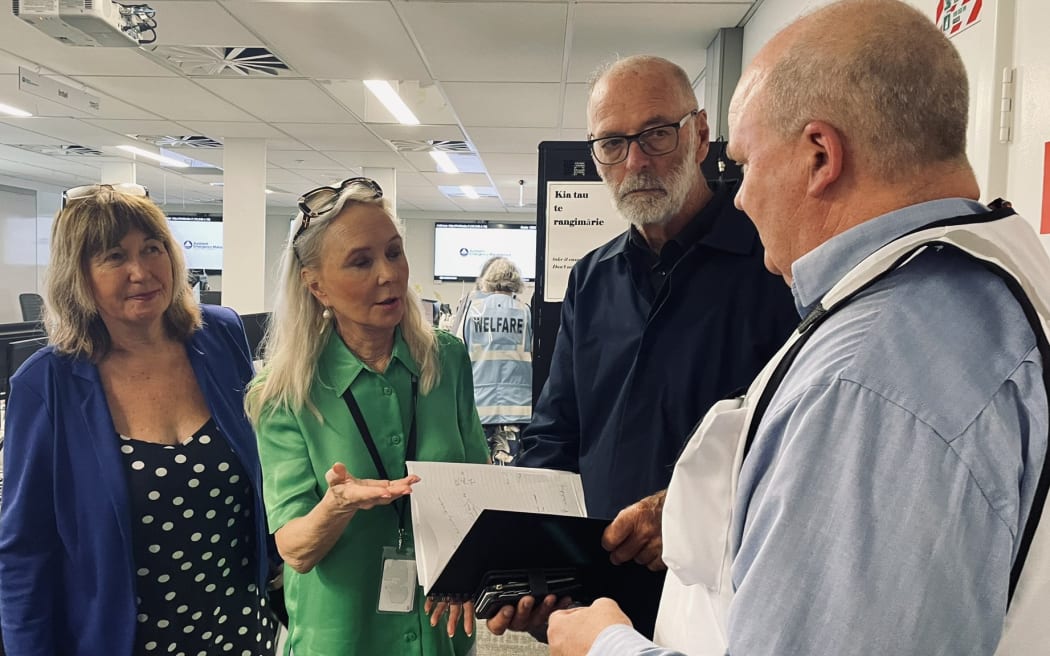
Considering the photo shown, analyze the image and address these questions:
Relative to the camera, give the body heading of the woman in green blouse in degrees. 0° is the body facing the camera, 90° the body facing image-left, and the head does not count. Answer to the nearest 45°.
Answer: approximately 315°

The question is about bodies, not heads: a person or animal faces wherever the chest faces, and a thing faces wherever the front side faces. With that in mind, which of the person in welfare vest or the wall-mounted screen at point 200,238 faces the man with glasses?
the wall-mounted screen

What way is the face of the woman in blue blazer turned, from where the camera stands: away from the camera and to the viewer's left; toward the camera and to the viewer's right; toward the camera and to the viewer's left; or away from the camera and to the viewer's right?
toward the camera and to the viewer's right

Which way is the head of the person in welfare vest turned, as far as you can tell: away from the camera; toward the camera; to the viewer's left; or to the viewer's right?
away from the camera

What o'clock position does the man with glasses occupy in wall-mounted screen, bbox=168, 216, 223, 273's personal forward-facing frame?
The man with glasses is roughly at 12 o'clock from the wall-mounted screen.

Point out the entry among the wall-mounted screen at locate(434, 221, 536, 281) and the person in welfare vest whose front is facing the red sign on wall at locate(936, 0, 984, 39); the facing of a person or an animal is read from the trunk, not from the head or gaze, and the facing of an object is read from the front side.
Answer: the wall-mounted screen

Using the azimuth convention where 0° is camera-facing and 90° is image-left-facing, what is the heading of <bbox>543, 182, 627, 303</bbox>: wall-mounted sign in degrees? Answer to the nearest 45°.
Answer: approximately 0°

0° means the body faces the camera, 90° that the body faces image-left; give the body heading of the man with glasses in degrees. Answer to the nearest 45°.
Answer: approximately 45°

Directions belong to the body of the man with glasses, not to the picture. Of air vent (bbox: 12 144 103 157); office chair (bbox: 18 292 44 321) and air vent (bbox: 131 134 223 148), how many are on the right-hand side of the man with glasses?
3
